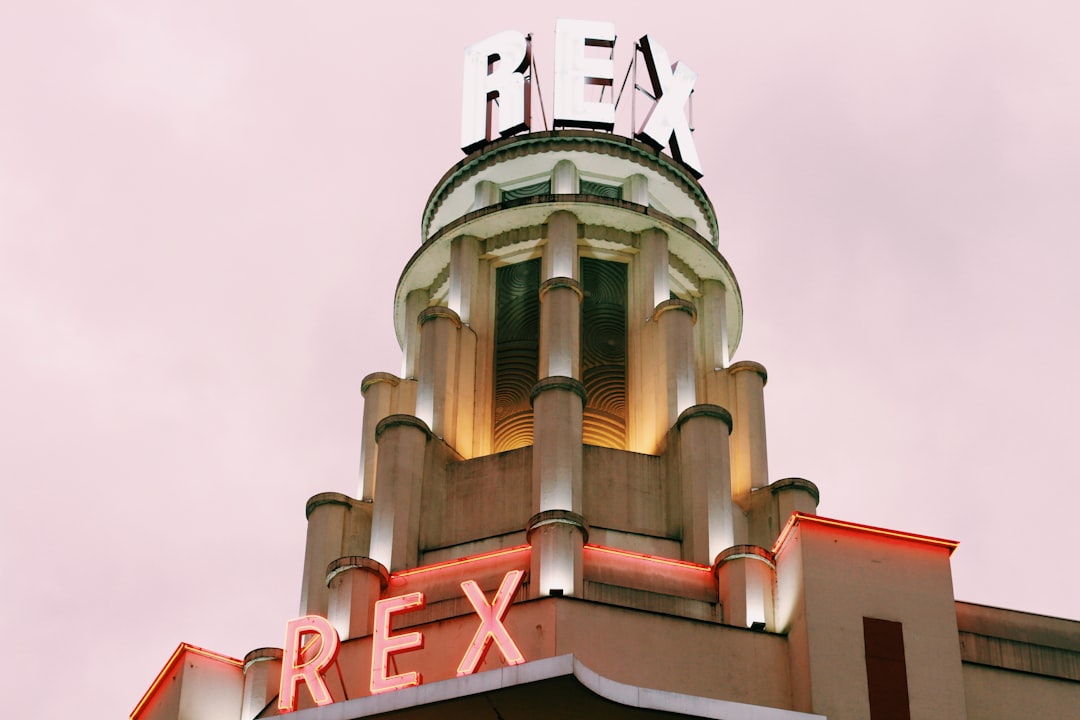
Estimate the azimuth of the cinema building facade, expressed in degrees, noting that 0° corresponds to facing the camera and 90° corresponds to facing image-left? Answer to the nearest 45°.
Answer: approximately 0°
